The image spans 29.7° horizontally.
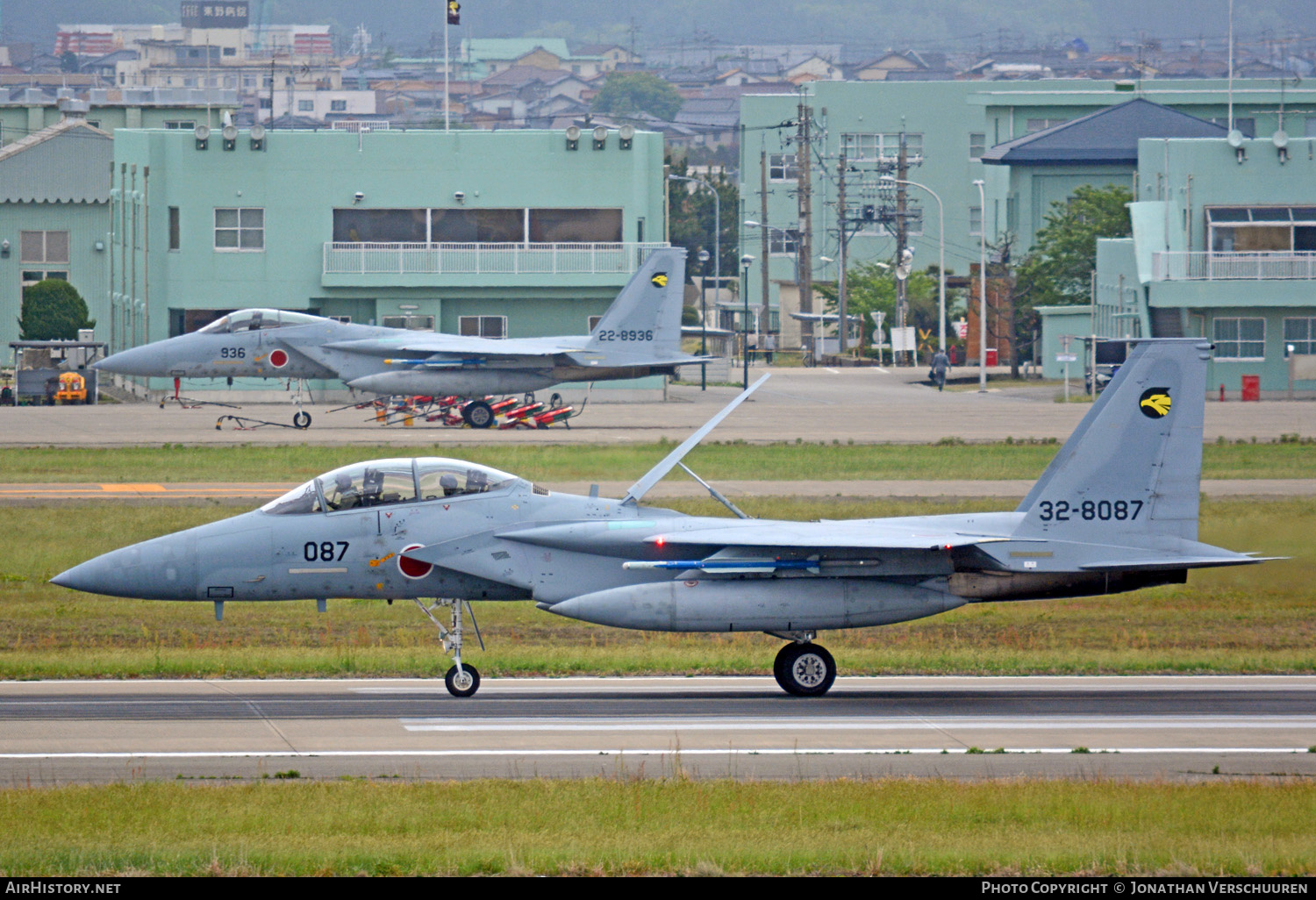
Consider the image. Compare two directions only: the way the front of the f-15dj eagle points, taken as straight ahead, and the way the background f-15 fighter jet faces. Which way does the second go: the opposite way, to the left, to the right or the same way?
the same way

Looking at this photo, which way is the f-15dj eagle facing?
to the viewer's left

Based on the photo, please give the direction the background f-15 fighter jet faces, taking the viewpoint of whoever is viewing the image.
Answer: facing to the left of the viewer

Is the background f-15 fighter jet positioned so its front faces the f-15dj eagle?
no

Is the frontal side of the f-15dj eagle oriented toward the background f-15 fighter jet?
no

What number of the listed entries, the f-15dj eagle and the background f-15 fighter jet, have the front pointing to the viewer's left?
2
